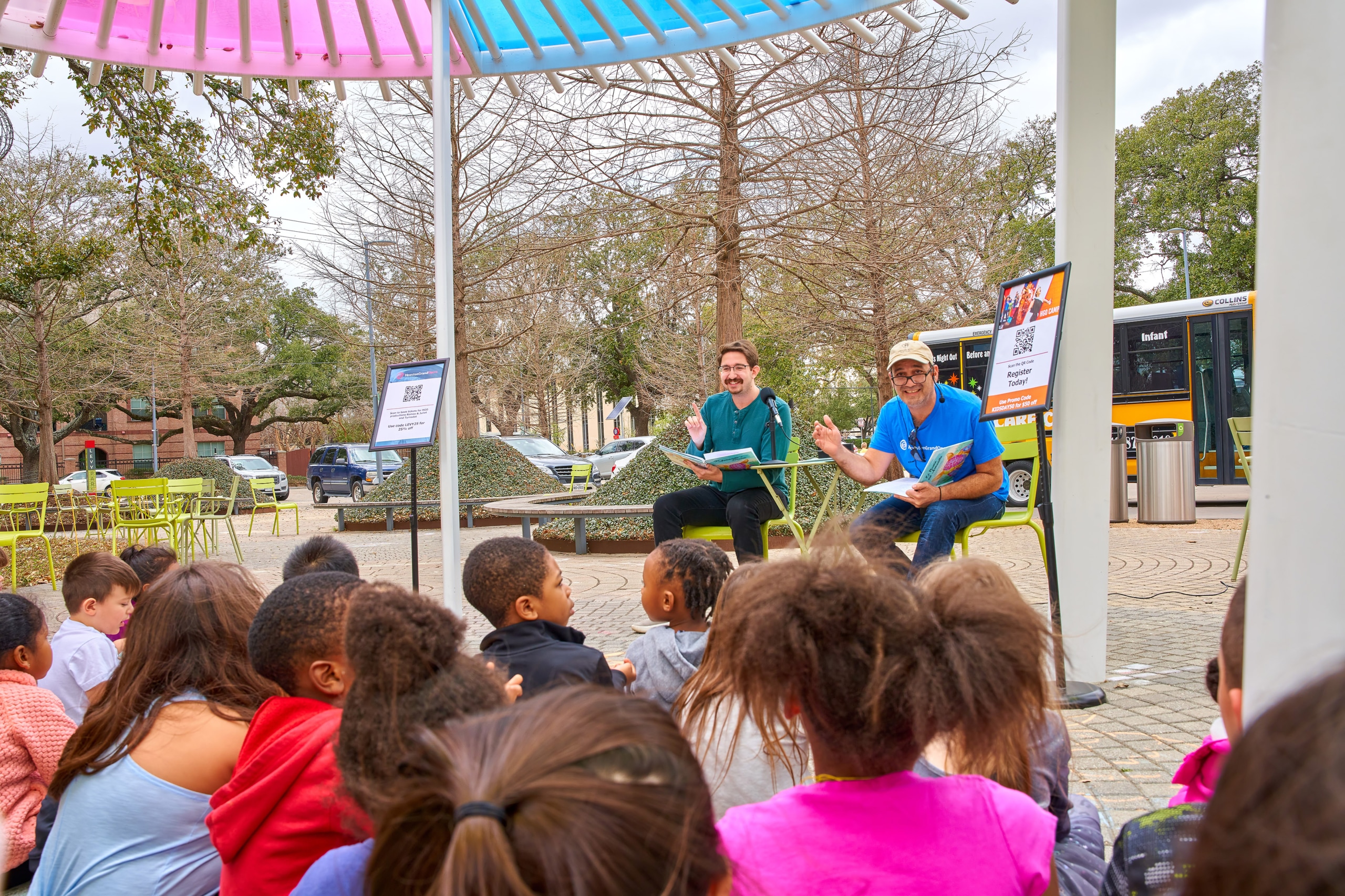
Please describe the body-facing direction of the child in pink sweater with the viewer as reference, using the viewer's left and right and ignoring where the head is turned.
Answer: facing away from the viewer and to the right of the viewer

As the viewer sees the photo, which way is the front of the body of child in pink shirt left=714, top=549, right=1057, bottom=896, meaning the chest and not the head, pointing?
away from the camera

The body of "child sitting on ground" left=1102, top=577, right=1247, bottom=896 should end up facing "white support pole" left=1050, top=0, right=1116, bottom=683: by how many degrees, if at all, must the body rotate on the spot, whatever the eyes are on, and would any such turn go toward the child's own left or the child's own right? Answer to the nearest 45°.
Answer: approximately 45° to the child's own right

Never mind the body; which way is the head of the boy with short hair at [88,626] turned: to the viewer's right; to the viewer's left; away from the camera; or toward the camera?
to the viewer's right

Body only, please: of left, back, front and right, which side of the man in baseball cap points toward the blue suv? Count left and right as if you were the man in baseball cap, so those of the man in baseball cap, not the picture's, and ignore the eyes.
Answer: right

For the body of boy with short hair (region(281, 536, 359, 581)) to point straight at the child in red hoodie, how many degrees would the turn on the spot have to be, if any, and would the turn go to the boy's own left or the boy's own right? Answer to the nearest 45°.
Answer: approximately 180°

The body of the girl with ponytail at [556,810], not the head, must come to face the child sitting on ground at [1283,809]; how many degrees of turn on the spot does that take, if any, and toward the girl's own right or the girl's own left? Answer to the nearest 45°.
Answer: approximately 90° to the girl's own right

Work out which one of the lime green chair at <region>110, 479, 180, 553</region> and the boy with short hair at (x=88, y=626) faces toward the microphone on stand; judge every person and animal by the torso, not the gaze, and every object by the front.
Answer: the boy with short hair

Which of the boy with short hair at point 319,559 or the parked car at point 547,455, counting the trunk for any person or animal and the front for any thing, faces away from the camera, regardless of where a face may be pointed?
the boy with short hair

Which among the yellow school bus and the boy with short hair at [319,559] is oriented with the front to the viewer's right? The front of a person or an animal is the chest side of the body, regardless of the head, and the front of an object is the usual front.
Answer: the yellow school bus

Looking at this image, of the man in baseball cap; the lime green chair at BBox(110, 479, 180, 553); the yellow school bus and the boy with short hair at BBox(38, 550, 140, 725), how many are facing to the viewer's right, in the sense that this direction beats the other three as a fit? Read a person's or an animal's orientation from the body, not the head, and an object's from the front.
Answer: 2

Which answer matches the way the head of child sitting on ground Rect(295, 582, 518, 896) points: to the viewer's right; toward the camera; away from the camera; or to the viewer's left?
away from the camera
